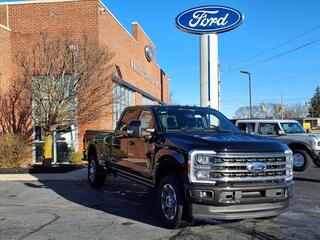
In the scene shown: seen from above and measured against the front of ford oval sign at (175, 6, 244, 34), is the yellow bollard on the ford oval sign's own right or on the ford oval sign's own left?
on the ford oval sign's own right

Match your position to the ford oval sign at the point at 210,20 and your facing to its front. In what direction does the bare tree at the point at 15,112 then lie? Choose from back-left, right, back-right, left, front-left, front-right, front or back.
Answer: right

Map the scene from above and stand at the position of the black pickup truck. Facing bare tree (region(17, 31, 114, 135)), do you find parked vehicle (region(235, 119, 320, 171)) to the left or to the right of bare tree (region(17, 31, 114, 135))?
right

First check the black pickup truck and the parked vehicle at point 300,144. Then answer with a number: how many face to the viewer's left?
0

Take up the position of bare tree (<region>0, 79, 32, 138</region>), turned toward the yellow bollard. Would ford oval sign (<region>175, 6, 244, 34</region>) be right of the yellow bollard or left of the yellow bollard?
left

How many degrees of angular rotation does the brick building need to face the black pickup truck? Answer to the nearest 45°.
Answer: approximately 45° to its right

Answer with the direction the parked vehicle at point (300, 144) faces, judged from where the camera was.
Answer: facing the viewer and to the right of the viewer

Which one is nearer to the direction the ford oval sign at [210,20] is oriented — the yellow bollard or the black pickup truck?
the black pickup truck

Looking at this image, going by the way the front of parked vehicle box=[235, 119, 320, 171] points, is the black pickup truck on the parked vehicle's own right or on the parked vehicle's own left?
on the parked vehicle's own right

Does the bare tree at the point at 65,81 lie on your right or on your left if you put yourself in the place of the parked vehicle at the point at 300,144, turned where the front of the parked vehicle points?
on your right
